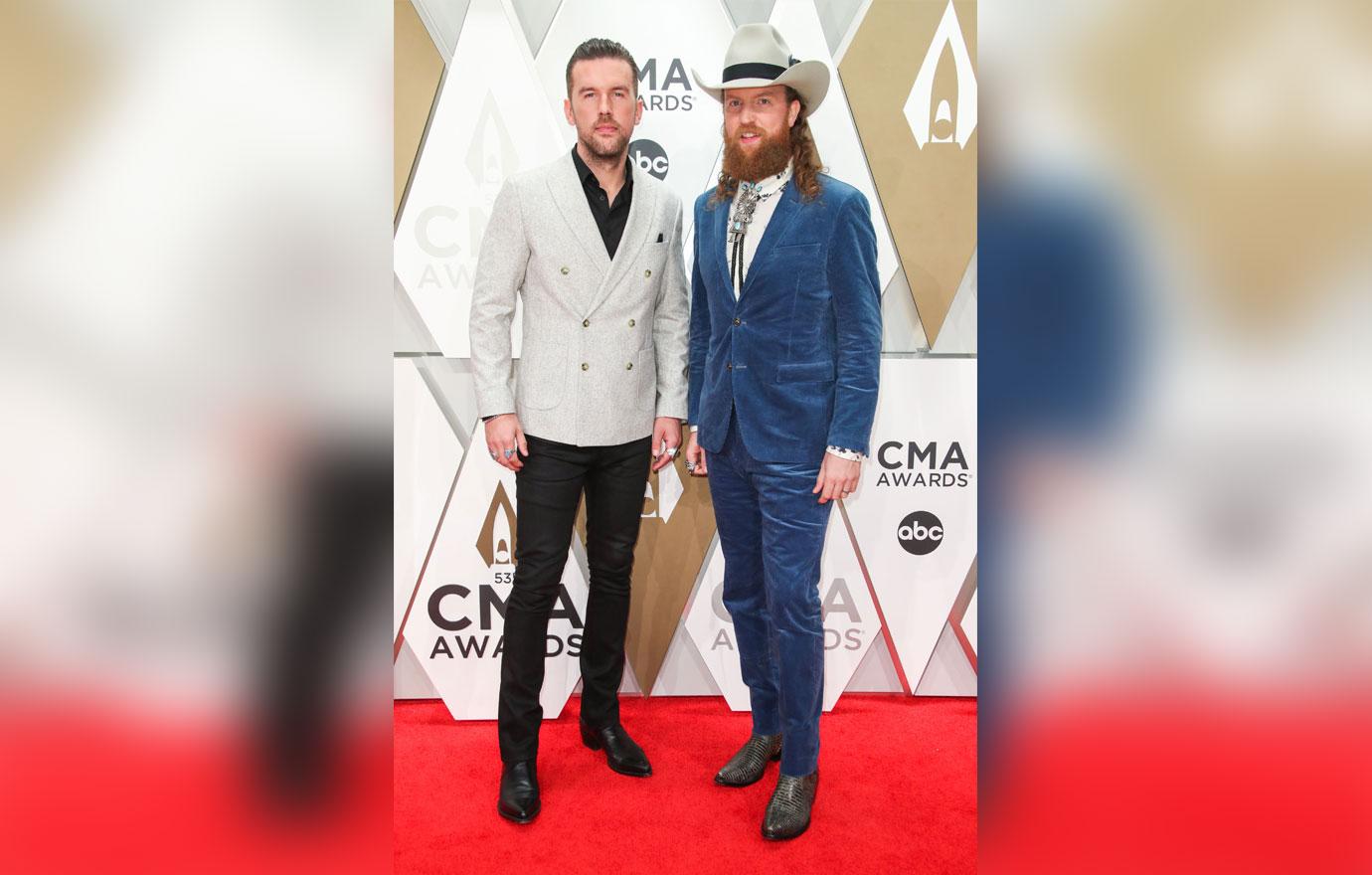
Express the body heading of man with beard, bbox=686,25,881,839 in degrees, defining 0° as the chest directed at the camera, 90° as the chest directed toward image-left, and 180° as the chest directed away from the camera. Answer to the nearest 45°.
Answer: approximately 45°

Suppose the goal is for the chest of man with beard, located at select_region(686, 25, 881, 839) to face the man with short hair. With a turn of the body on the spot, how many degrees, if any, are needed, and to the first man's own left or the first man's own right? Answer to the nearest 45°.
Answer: approximately 45° to the first man's own right
